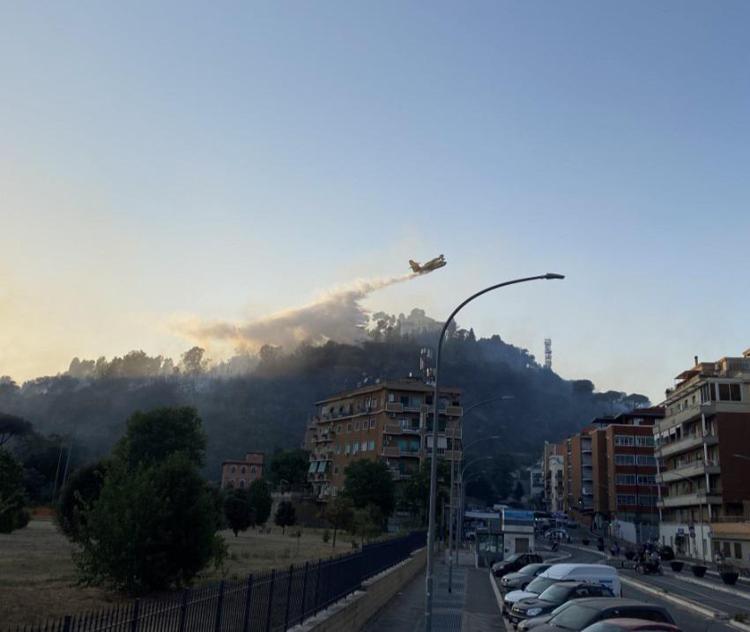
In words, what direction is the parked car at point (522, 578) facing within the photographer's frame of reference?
facing the viewer and to the left of the viewer

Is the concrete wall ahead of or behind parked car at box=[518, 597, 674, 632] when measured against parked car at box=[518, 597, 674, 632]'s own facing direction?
ahead

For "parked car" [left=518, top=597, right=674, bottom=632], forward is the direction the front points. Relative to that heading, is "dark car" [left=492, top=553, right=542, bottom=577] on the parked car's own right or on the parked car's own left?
on the parked car's own right

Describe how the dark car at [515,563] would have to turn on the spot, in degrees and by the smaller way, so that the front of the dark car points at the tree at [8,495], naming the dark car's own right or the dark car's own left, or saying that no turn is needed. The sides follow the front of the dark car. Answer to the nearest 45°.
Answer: approximately 45° to the dark car's own right

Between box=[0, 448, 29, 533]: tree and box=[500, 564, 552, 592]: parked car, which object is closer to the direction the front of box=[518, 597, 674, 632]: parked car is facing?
the tree

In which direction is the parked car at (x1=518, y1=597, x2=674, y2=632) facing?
to the viewer's left

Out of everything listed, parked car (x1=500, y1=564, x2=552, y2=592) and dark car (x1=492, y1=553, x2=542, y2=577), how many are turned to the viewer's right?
0

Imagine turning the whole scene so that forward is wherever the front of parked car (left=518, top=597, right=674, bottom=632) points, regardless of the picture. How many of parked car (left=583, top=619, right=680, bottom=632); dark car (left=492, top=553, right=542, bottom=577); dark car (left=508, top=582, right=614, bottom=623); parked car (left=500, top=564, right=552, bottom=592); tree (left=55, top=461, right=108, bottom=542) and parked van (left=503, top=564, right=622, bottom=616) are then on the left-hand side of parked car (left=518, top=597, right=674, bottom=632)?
1

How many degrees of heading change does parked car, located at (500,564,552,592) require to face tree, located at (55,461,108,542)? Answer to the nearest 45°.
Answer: approximately 45° to its right

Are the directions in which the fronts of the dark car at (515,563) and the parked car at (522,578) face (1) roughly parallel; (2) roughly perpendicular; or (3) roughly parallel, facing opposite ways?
roughly parallel

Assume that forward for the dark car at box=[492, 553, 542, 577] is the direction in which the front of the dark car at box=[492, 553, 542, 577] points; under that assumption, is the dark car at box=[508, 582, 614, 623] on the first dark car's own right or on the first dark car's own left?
on the first dark car's own left

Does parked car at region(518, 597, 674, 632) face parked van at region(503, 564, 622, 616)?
no

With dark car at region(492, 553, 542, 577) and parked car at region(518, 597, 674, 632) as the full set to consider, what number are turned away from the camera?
0
